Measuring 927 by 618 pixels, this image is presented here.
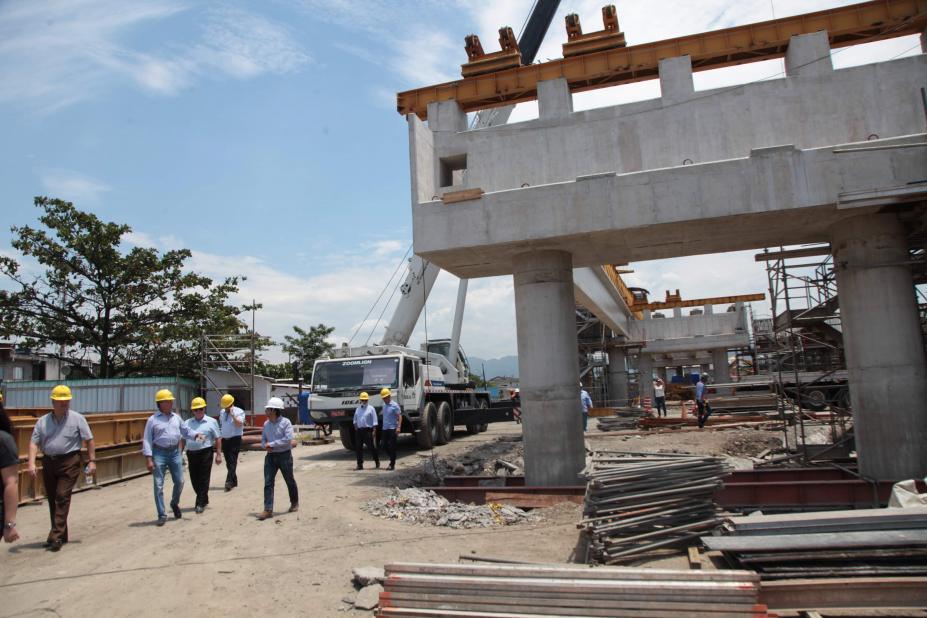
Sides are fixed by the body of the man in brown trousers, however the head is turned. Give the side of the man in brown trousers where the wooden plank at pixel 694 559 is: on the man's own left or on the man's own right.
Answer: on the man's own left

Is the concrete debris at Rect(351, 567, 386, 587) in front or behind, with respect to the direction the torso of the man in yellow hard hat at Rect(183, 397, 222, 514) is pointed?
in front

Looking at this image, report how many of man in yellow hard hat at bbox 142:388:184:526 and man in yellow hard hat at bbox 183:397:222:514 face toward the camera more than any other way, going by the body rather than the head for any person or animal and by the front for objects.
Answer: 2

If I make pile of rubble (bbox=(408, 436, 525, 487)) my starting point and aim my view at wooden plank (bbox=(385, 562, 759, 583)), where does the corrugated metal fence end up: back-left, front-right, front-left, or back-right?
back-right

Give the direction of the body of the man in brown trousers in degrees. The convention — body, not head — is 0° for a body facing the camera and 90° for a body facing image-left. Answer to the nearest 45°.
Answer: approximately 0°

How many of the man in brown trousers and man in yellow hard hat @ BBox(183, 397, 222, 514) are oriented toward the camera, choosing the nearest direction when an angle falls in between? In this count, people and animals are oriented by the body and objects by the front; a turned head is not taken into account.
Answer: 2

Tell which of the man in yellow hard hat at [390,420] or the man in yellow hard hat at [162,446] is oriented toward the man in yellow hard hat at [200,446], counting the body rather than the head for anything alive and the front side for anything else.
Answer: the man in yellow hard hat at [390,420]

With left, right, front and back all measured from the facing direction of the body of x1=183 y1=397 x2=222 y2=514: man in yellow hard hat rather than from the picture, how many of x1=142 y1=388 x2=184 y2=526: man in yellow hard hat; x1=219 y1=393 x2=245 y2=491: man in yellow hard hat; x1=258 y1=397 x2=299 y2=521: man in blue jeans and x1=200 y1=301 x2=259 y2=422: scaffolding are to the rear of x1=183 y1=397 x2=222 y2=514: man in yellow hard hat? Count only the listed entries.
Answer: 2

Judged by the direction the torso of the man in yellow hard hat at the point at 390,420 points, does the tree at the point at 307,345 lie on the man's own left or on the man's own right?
on the man's own right

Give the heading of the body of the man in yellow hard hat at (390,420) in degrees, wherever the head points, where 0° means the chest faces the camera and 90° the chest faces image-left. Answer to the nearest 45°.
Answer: approximately 45°
